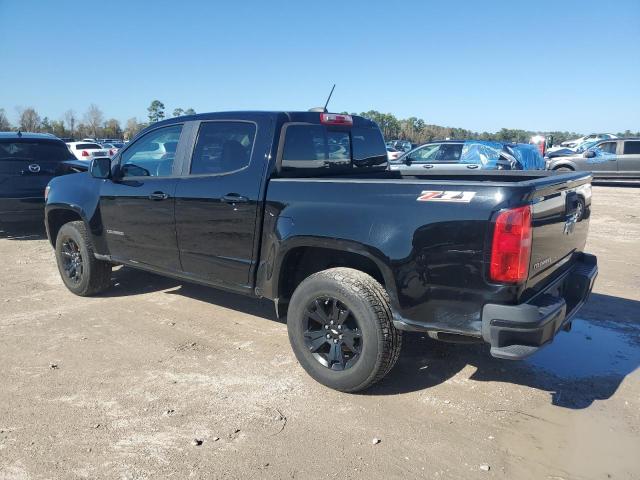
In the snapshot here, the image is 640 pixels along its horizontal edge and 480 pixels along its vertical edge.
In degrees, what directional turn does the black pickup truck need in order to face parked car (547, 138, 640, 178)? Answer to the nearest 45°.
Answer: approximately 90° to its right

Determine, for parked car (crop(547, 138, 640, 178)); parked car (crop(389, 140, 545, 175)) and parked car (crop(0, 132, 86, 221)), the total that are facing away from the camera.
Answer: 1

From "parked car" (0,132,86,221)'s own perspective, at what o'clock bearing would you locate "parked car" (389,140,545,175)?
"parked car" (389,140,545,175) is roughly at 3 o'clock from "parked car" (0,132,86,221).

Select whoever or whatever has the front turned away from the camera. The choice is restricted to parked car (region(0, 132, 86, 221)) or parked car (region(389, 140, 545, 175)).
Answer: parked car (region(0, 132, 86, 221))

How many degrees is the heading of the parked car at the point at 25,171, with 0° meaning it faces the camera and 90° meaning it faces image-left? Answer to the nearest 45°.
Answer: approximately 180°

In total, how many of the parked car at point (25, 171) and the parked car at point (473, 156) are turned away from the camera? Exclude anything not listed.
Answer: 1

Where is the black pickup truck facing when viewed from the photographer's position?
facing away from the viewer and to the left of the viewer

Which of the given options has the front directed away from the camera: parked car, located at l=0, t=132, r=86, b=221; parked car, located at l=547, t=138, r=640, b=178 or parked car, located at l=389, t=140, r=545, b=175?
parked car, located at l=0, t=132, r=86, b=221

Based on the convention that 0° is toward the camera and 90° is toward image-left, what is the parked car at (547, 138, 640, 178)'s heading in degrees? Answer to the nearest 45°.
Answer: approximately 90°

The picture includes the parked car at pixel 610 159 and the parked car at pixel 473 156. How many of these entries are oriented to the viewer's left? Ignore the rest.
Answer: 2

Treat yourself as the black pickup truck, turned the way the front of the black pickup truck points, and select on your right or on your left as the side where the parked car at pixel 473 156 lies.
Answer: on your right

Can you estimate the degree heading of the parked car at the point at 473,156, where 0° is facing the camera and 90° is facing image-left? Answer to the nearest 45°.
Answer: approximately 90°

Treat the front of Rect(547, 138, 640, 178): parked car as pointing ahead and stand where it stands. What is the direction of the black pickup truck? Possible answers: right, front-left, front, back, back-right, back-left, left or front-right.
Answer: left
